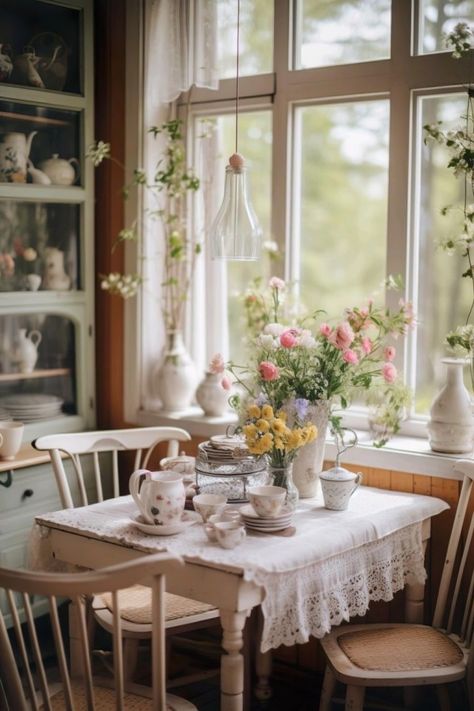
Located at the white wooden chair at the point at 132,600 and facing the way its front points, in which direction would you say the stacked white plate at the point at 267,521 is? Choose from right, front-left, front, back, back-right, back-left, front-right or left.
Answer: front

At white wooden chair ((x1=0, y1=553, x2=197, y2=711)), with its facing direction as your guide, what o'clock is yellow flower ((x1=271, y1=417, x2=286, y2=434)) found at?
The yellow flower is roughly at 12 o'clock from the white wooden chair.

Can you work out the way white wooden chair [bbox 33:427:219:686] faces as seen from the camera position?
facing the viewer and to the right of the viewer

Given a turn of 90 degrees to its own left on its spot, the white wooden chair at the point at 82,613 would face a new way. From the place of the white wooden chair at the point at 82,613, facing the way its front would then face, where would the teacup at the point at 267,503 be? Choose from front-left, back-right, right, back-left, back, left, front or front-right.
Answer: right

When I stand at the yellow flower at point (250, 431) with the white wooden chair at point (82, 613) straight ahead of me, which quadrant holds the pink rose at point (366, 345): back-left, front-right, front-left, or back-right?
back-left

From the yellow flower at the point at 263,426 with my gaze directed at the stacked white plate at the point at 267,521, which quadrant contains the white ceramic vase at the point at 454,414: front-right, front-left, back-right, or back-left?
back-left

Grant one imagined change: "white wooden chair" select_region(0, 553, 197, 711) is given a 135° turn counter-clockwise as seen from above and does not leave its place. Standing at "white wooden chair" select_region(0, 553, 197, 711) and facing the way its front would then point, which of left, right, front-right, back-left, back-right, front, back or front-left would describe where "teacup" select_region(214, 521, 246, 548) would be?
back-right

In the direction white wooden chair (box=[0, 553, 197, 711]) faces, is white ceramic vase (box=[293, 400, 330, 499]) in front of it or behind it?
in front

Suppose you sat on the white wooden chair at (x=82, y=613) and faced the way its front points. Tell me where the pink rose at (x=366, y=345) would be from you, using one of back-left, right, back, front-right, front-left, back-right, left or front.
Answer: front

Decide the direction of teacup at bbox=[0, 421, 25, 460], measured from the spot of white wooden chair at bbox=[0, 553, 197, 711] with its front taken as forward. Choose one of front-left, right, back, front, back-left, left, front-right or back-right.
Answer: front-left

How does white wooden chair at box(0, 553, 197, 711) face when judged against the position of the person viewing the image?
facing away from the viewer and to the right of the viewer

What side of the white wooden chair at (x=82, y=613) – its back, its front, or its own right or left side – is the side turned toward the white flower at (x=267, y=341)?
front

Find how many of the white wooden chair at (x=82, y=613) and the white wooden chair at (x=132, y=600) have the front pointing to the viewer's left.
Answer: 0

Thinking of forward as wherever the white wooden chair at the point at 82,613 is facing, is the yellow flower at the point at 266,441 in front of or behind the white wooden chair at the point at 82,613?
in front

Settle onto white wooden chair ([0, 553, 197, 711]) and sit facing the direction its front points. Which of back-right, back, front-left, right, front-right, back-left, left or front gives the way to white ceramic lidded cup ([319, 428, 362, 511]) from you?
front

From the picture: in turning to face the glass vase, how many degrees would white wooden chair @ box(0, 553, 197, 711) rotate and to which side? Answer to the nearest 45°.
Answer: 0° — it already faces it
